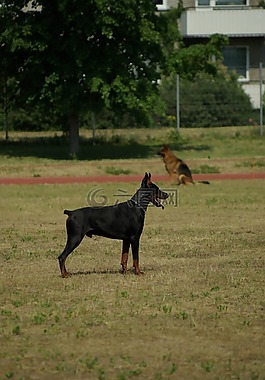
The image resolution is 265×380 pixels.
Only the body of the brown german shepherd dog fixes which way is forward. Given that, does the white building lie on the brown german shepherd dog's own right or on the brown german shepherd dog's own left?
on the brown german shepherd dog's own right

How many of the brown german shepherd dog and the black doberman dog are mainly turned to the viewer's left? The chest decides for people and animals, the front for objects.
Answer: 1

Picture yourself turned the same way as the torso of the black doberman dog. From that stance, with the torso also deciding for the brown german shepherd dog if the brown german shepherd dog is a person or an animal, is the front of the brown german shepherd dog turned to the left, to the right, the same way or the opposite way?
the opposite way

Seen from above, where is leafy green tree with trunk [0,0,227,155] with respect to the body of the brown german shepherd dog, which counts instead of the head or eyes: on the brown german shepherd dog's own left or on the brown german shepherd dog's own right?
on the brown german shepherd dog's own right

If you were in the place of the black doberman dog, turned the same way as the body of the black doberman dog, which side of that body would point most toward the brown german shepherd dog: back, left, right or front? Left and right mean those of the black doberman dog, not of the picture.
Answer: left

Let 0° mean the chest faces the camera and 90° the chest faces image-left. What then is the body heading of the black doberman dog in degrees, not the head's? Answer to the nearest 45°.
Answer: approximately 270°

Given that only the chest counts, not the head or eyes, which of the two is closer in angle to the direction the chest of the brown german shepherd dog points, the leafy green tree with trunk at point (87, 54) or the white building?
the leafy green tree with trunk

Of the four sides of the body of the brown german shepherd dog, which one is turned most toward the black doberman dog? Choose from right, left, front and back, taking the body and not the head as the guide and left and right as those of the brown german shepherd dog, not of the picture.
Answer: left

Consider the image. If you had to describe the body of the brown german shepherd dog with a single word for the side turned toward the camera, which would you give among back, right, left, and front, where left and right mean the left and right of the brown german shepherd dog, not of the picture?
left

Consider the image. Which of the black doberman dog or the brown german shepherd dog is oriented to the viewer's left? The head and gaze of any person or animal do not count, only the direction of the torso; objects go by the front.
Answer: the brown german shepherd dog
